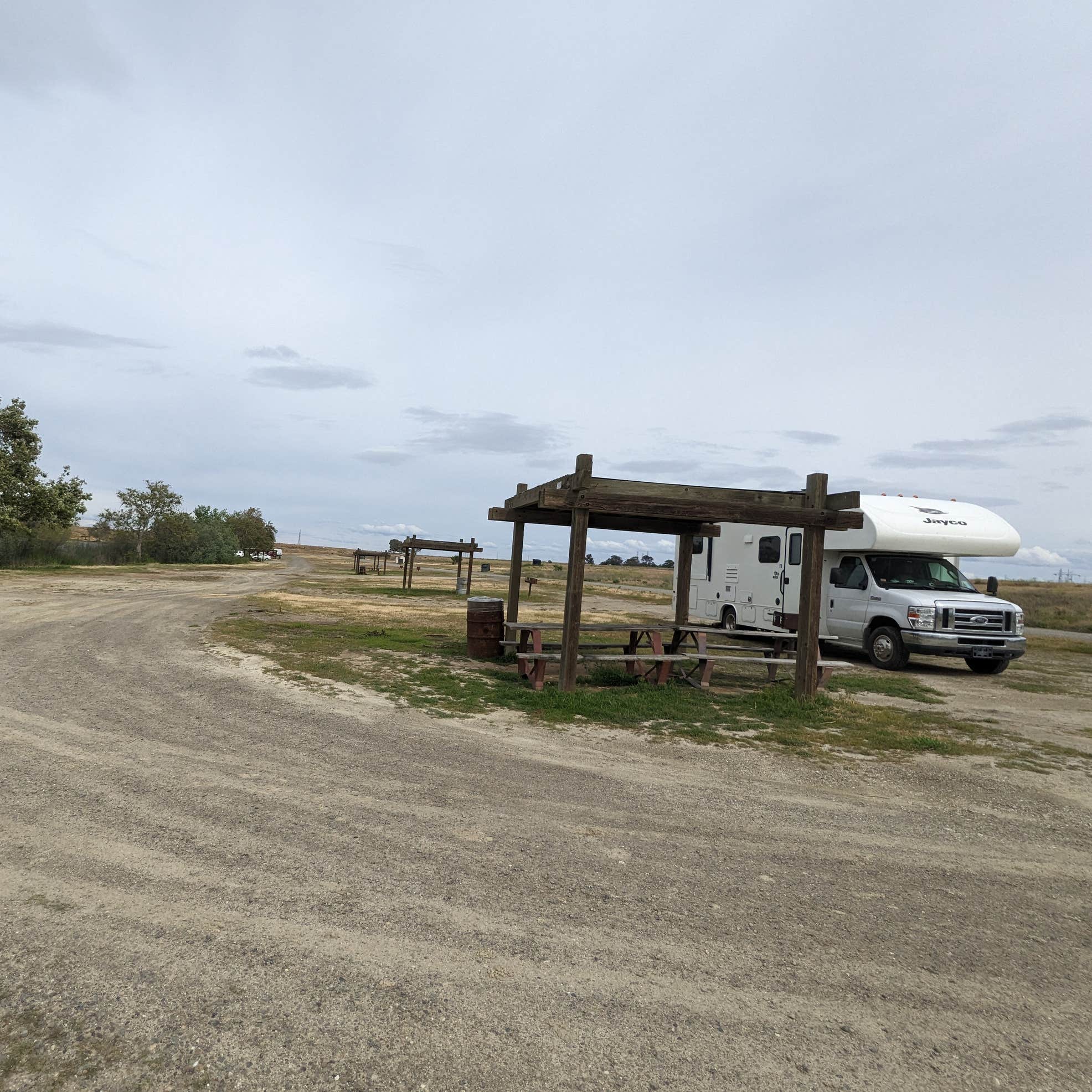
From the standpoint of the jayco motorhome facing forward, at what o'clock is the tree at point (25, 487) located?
The tree is roughly at 5 o'clock from the jayco motorhome.

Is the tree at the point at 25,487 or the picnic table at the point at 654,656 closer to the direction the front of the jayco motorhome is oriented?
the picnic table

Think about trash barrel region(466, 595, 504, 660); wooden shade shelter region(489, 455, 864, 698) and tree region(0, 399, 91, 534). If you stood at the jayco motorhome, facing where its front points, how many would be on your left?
0

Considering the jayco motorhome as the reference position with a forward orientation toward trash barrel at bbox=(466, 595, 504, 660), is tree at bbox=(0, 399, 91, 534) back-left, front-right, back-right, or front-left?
front-right

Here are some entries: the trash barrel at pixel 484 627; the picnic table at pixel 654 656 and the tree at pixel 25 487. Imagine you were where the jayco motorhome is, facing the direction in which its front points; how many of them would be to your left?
0

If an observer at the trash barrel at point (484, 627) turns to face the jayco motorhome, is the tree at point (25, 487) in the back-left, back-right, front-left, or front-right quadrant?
back-left

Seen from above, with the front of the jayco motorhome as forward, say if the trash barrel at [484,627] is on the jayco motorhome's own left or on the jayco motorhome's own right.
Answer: on the jayco motorhome's own right

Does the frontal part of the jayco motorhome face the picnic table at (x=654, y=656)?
no

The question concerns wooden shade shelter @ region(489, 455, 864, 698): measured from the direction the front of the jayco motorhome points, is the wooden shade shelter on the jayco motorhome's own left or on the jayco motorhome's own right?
on the jayco motorhome's own right

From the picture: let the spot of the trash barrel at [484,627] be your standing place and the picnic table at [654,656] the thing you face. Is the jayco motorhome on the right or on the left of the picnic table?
left
